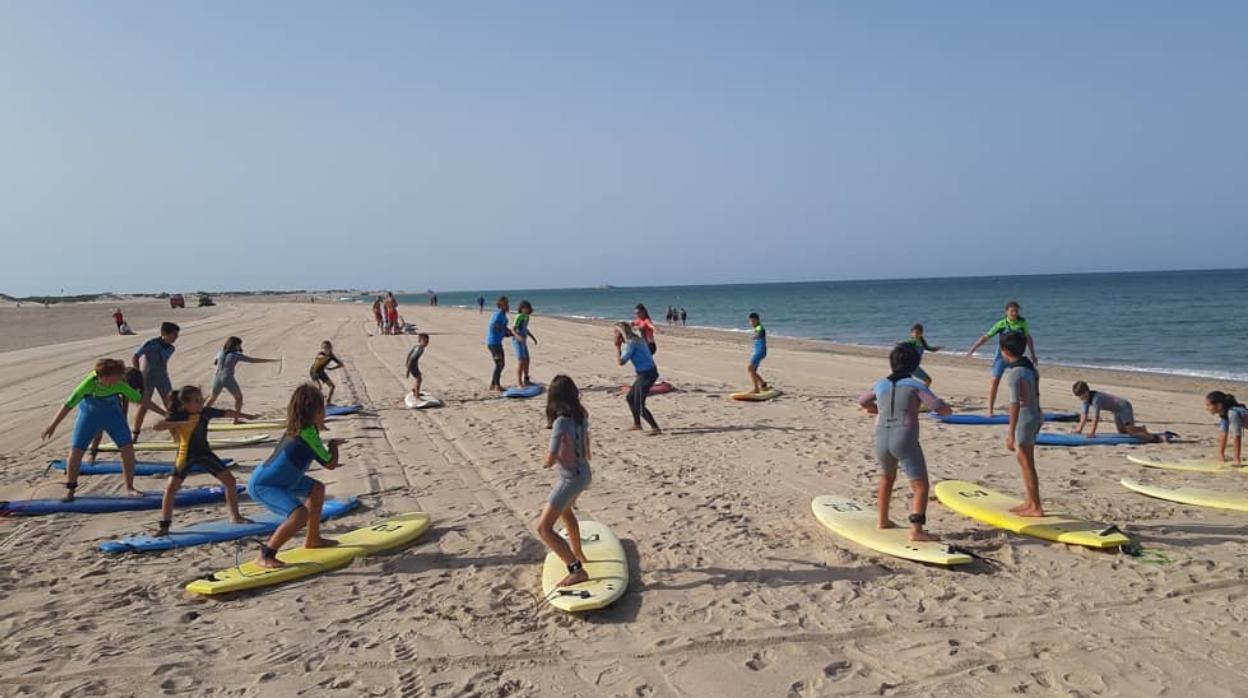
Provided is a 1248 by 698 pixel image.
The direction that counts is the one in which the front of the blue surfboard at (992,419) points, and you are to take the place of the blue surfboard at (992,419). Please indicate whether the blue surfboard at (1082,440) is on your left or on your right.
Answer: on your left

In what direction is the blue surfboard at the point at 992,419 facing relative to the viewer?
to the viewer's left

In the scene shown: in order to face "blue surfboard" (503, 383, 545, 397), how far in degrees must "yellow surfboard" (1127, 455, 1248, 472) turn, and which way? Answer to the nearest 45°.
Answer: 0° — it already faces it

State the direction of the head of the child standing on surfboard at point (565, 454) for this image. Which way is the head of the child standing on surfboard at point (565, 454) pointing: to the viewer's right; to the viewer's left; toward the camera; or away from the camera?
away from the camera

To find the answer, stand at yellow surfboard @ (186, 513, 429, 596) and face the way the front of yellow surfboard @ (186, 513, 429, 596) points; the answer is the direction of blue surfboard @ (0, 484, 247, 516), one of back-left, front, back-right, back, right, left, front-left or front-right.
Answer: left

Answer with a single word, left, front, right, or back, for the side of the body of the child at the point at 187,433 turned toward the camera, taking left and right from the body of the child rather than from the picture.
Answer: front

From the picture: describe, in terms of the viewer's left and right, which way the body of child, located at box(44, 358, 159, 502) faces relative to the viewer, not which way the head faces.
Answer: facing the viewer

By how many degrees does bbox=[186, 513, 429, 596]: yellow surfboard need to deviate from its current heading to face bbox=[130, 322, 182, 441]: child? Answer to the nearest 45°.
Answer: approximately 45° to its left

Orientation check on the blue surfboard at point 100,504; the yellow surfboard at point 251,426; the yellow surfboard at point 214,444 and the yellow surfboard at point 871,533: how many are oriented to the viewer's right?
3

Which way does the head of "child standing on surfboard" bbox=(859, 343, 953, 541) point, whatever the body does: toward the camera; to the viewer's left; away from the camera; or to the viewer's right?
away from the camera

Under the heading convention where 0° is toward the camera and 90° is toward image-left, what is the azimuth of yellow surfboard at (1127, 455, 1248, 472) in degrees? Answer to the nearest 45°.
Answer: approximately 90°

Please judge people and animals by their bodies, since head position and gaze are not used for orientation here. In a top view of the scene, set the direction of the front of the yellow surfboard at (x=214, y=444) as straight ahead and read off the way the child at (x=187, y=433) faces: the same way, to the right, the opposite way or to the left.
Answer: to the right

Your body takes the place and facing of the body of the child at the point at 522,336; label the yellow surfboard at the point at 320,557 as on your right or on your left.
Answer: on your right

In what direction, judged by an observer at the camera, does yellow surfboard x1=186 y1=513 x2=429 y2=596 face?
facing away from the viewer and to the right of the viewer

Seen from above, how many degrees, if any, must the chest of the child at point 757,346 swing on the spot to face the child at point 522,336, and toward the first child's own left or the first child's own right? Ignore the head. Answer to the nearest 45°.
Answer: approximately 45° to the first child's own right

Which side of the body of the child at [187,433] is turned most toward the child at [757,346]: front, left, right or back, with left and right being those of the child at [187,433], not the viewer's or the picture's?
left

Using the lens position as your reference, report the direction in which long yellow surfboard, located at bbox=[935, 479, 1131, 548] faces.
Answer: facing away from the viewer and to the left of the viewer

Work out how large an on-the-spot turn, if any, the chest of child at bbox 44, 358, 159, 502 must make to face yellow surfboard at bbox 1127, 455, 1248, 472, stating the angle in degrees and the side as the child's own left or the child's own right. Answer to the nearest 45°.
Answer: approximately 45° to the child's own left
